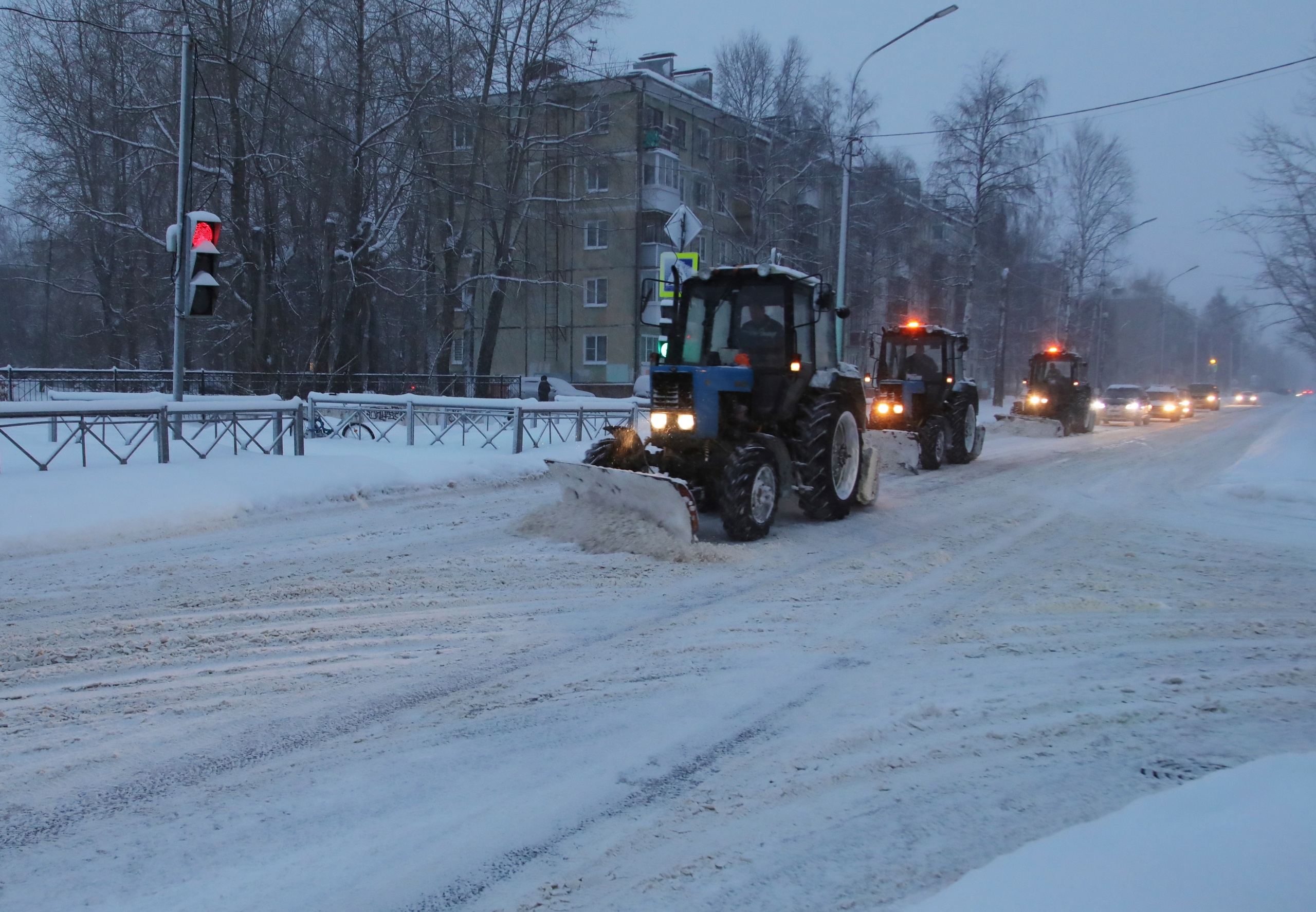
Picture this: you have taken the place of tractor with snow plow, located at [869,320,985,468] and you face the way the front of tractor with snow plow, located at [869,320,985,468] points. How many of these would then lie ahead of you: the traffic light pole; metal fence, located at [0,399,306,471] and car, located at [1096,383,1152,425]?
2

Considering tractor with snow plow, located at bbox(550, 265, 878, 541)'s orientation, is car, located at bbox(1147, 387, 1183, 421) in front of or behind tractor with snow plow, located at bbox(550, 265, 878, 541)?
behind

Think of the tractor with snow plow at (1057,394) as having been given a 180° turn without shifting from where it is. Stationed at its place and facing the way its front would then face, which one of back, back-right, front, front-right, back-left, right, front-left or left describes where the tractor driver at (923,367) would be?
back-right

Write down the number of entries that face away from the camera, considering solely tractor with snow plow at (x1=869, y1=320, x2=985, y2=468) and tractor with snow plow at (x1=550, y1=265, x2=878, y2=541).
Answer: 0

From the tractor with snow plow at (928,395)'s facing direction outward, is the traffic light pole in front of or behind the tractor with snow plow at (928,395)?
in front

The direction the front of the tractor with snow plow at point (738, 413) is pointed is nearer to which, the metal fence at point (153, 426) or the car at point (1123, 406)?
the metal fence

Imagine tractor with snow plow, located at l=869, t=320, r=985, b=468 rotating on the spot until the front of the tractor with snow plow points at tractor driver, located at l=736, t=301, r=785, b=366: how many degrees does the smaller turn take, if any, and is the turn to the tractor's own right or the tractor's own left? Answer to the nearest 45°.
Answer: approximately 45° to the tractor's own left

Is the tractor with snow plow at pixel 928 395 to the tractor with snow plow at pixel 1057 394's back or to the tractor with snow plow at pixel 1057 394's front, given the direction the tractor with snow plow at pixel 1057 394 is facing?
to the front

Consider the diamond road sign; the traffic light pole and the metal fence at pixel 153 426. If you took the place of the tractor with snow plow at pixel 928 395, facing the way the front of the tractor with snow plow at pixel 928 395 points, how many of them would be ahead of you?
3

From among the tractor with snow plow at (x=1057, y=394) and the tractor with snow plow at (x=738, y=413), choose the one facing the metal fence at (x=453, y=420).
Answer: the tractor with snow plow at (x=1057, y=394)

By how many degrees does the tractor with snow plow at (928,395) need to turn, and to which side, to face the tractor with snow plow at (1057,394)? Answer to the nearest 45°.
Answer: approximately 135° to its right

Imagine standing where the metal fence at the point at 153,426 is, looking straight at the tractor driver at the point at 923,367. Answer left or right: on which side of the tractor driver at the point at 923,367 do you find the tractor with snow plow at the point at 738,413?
right

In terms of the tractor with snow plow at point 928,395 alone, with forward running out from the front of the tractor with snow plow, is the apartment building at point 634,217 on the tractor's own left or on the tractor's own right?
on the tractor's own right

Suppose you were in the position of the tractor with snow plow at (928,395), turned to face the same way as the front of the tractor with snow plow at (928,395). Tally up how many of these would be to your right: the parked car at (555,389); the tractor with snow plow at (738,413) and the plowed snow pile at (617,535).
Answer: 1

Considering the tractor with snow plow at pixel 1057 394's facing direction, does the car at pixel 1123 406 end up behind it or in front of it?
behind

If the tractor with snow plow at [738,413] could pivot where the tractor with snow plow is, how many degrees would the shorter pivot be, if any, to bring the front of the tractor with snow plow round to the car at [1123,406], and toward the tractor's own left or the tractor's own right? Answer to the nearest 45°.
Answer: approximately 180°

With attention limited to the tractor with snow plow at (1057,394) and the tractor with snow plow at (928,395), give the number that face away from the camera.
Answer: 0

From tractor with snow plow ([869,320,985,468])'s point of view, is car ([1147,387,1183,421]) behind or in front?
behind
